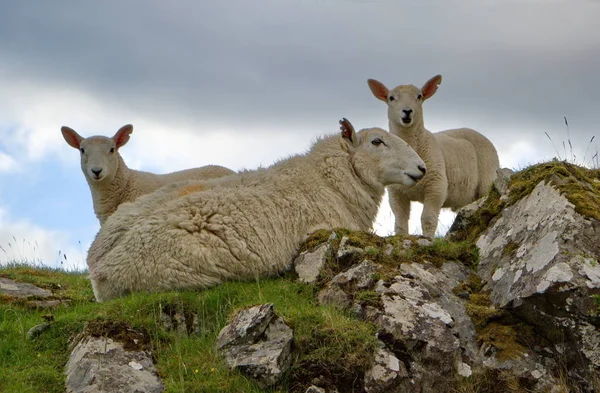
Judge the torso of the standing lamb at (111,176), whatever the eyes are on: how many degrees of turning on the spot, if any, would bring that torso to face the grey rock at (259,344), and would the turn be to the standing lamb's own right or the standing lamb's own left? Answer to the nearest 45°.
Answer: approximately 90° to the standing lamb's own left

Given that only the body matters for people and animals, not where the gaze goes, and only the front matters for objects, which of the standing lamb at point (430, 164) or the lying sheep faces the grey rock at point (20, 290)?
the standing lamb

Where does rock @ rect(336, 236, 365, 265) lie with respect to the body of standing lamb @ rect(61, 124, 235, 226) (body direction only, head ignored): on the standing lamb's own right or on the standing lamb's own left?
on the standing lamb's own left

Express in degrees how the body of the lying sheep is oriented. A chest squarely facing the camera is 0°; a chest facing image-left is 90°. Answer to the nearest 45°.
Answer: approximately 270°

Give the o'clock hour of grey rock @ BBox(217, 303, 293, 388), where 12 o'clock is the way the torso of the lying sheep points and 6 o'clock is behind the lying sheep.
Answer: The grey rock is roughly at 3 o'clock from the lying sheep.

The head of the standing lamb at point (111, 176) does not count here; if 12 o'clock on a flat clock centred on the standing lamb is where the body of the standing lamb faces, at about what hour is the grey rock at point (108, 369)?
The grey rock is roughly at 9 o'clock from the standing lamb.

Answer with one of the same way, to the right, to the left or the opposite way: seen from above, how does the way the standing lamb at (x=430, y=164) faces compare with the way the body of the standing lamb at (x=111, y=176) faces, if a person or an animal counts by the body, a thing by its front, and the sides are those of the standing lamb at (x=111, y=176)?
the same way

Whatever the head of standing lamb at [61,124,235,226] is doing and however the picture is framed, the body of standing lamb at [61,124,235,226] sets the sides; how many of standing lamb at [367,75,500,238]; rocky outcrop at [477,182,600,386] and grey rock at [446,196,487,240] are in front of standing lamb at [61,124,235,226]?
0

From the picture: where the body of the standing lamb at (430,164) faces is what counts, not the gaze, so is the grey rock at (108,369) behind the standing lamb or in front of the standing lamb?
in front

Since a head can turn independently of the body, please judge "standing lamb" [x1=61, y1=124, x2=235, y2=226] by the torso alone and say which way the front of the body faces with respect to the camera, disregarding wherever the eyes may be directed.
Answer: to the viewer's left

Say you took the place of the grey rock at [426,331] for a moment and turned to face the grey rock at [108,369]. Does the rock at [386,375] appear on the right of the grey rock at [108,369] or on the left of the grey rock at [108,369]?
left

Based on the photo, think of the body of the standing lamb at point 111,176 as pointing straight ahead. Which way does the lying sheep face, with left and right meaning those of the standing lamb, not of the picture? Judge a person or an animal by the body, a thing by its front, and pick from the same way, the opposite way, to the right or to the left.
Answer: the opposite way

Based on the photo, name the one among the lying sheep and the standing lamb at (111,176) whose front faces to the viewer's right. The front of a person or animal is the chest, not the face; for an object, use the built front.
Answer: the lying sheep

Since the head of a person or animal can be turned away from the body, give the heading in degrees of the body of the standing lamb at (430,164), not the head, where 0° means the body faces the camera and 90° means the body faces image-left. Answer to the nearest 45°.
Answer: approximately 45°

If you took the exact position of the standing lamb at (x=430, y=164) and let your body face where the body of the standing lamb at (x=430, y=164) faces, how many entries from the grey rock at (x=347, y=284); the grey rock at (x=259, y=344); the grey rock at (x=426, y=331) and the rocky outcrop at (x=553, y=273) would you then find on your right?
0

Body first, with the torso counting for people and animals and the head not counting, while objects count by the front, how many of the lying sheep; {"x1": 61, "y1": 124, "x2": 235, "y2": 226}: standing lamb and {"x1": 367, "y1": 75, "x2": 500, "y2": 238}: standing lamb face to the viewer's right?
1

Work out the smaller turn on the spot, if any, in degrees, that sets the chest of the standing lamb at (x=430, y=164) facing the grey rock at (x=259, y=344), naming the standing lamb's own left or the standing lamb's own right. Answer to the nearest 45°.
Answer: approximately 45° to the standing lamb's own left
